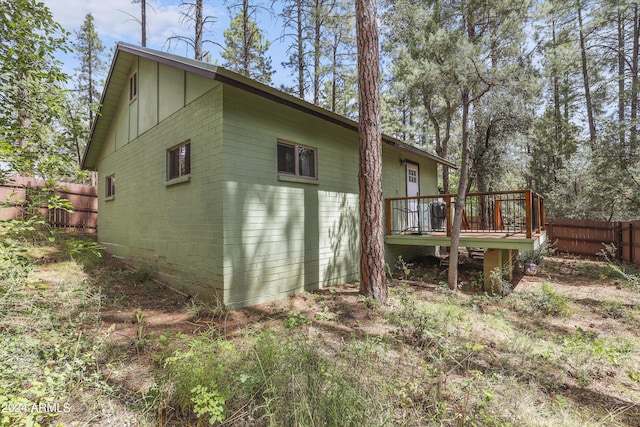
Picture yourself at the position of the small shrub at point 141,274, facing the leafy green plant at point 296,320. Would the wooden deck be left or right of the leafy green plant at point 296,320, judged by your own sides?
left

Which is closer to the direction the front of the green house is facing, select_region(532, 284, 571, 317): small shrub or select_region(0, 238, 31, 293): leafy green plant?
the small shrub

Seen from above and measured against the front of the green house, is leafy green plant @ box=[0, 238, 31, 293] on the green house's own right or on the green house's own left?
on the green house's own right

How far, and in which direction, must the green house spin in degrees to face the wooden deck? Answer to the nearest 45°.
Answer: approximately 45° to its left

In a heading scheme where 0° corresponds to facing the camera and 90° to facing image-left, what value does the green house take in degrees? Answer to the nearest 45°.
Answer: approximately 315°

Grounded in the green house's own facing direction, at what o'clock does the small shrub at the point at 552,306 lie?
The small shrub is roughly at 11 o'clock from the green house.

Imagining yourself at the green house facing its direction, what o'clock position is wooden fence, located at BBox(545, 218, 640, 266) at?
The wooden fence is roughly at 10 o'clock from the green house.
